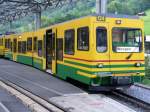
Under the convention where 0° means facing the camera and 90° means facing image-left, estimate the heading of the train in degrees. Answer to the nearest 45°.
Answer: approximately 315°
